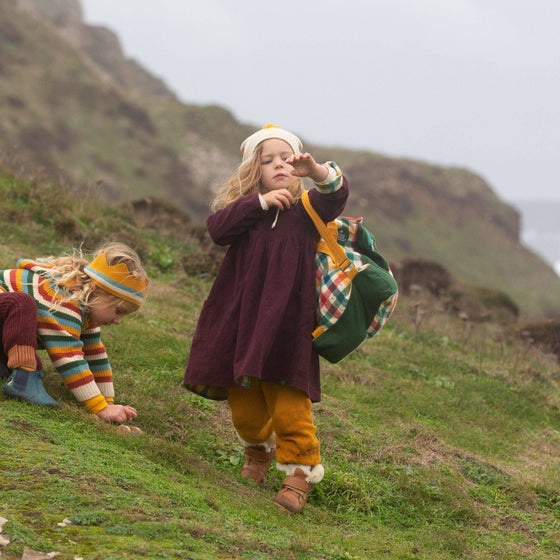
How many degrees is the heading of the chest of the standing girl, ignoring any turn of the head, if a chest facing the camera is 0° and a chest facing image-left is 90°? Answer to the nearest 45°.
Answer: approximately 0°
